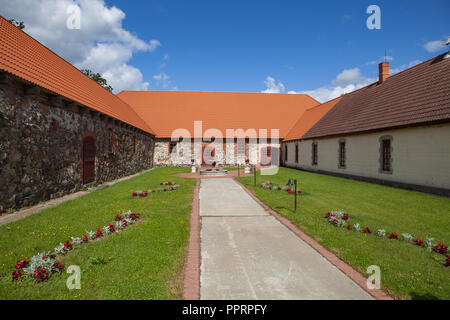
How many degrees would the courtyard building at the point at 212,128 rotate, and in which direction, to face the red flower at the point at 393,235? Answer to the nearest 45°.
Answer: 0° — it already faces it

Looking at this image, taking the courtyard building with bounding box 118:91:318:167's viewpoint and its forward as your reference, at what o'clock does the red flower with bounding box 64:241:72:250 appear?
The red flower is roughly at 12 o'clock from the courtyard building.

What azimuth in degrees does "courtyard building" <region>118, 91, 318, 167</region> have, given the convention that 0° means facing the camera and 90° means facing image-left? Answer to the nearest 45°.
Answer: approximately 0°

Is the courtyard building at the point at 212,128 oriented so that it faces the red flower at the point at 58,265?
yes

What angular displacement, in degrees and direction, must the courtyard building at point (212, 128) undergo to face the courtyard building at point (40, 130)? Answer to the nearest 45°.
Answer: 0° — it already faces it

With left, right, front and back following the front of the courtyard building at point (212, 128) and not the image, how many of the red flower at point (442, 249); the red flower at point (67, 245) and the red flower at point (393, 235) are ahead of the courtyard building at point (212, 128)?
3

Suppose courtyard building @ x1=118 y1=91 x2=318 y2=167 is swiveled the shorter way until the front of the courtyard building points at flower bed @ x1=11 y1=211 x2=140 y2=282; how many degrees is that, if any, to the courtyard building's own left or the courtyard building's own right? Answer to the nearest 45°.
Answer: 0° — it already faces it
